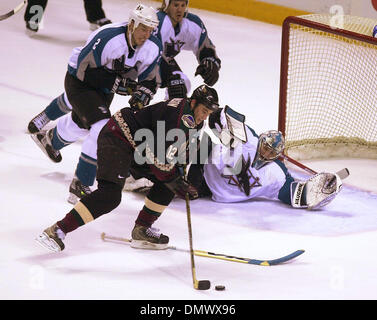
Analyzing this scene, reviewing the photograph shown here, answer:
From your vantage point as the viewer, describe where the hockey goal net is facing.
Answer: facing the viewer and to the left of the viewer

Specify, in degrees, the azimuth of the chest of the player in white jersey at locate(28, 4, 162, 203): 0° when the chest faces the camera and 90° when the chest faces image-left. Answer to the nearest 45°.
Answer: approximately 315°

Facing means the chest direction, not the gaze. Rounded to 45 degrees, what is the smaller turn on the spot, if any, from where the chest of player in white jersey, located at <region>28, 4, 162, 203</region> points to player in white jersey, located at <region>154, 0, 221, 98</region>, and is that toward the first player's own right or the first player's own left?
approximately 90° to the first player's own left

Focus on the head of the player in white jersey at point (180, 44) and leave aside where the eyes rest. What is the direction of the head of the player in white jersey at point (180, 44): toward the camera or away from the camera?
toward the camera

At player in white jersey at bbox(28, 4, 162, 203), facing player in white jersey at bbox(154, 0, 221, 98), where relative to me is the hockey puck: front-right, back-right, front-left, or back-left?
back-right

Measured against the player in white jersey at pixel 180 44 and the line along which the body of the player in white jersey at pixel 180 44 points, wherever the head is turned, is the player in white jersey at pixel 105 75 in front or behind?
in front

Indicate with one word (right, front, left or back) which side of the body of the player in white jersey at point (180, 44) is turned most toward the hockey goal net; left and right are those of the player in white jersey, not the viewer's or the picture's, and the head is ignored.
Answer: left

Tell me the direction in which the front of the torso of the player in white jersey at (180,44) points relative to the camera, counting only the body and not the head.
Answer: toward the camera

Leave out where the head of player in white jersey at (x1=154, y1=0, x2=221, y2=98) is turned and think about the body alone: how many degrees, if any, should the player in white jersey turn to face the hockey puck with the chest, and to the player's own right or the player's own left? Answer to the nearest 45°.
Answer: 0° — they already face it

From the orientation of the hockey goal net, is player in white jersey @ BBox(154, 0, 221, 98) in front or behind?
in front

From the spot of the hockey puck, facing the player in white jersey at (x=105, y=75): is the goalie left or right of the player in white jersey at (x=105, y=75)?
right

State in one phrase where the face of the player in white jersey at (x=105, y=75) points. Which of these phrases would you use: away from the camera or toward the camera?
toward the camera

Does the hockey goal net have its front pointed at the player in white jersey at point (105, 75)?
yes

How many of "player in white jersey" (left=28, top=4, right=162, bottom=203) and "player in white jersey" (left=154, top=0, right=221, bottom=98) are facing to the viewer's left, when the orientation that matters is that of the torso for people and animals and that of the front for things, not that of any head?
0
